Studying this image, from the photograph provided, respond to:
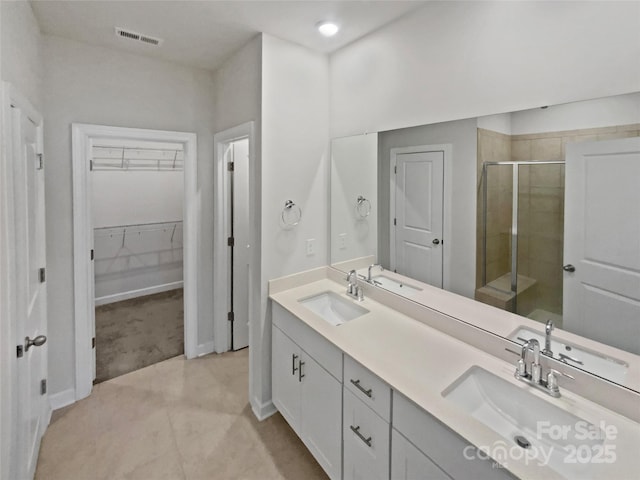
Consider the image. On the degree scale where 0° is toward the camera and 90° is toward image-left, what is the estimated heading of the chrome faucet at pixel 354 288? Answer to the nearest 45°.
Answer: approximately 45°
